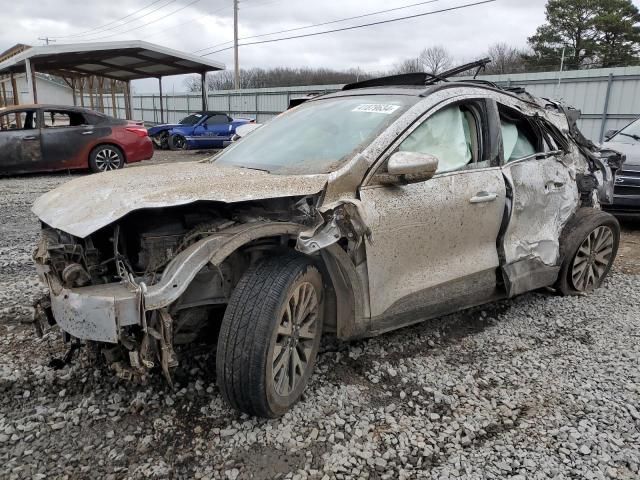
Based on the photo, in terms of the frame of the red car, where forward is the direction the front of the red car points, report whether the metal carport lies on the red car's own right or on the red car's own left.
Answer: on the red car's own right

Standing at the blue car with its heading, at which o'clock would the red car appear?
The red car is roughly at 11 o'clock from the blue car.

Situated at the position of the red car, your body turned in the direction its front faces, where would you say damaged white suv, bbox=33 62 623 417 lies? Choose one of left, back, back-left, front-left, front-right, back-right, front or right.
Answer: left

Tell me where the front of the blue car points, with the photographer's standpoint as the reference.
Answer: facing the viewer and to the left of the viewer

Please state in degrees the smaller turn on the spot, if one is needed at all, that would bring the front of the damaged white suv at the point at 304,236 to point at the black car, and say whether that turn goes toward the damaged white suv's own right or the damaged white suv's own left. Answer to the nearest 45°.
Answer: approximately 180°

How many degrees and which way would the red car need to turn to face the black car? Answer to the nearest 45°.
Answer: approximately 135° to its left

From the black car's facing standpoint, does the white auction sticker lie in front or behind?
in front

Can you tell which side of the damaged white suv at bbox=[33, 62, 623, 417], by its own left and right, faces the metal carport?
right

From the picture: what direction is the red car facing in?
to the viewer's left

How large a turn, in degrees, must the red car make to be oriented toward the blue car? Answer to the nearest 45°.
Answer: approximately 135° to its right
